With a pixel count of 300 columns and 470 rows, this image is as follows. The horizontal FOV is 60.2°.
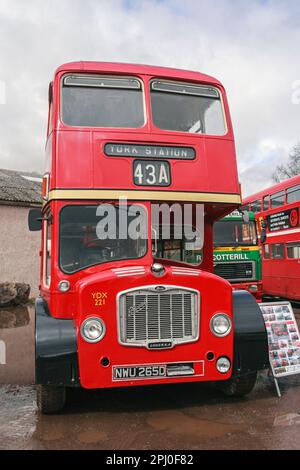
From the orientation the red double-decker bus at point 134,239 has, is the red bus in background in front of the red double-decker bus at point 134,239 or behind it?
behind

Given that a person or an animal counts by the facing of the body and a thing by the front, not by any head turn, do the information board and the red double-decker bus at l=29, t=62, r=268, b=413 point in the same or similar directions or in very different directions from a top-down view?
same or similar directions

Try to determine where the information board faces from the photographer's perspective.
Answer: facing the viewer

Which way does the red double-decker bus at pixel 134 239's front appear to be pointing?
toward the camera

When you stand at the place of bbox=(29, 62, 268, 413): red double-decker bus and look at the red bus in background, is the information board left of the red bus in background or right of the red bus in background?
right

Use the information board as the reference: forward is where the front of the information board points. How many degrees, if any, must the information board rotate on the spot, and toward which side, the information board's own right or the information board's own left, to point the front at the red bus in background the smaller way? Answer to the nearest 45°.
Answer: approximately 180°

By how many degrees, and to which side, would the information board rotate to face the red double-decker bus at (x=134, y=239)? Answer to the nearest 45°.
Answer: approximately 45° to its right

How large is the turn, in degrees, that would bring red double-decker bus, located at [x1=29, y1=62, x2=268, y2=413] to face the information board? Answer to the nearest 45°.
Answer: approximately 90° to its left

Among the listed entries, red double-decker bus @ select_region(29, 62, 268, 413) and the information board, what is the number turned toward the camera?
2
